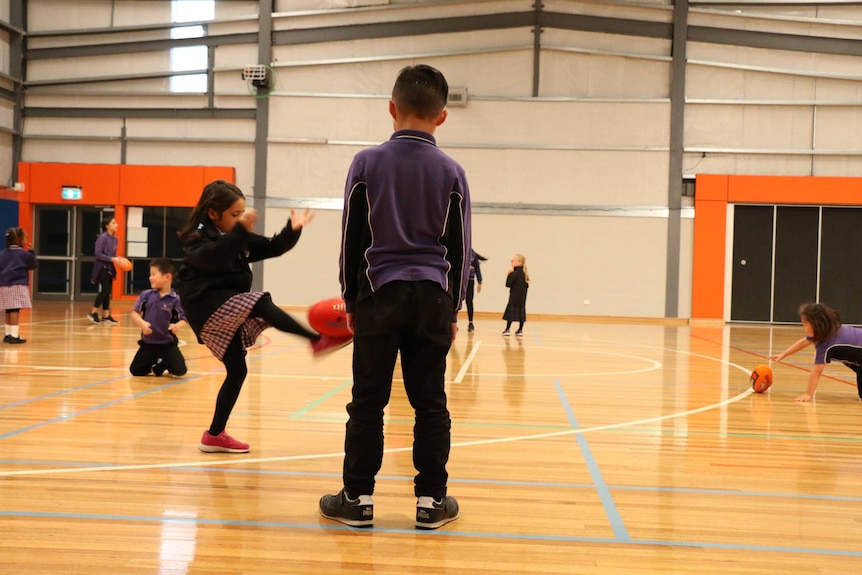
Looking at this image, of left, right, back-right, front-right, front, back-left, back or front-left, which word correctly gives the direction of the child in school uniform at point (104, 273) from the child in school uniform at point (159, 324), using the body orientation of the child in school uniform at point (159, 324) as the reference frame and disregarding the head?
back

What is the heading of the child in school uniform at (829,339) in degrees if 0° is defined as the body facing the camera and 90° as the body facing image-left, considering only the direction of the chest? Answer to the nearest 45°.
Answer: approximately 90°

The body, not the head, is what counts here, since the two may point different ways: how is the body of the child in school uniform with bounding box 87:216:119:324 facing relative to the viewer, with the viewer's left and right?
facing to the right of the viewer

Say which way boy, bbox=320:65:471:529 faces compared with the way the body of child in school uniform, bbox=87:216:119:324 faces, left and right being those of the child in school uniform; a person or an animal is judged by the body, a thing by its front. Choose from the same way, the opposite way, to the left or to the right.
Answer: to the left

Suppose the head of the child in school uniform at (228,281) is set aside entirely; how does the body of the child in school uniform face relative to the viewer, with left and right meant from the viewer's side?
facing to the right of the viewer

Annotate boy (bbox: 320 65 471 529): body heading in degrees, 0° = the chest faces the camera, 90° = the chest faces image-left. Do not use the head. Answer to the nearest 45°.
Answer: approximately 180°

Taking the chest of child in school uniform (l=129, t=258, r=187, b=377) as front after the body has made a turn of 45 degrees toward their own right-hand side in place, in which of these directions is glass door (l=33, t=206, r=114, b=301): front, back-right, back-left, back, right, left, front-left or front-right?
back-right

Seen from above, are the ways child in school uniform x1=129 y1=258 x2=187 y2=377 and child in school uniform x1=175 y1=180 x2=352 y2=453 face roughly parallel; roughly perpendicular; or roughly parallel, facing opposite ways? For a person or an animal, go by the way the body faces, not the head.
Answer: roughly perpendicular

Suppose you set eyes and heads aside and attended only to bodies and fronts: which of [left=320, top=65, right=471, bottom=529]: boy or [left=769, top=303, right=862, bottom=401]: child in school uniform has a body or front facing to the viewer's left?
the child in school uniform
